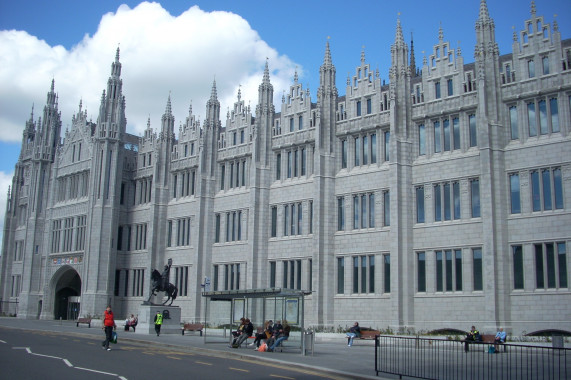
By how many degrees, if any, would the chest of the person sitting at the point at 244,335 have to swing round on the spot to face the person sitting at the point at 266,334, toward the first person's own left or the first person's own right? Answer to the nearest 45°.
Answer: approximately 90° to the first person's own left

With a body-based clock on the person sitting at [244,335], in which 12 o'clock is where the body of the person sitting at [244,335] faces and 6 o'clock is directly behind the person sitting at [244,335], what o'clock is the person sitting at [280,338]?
the person sitting at [280,338] is roughly at 9 o'clock from the person sitting at [244,335].

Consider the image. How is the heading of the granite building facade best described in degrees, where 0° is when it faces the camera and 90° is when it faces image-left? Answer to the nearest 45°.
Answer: approximately 45°

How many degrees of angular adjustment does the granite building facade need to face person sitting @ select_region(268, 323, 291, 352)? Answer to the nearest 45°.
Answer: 0° — it already faces them

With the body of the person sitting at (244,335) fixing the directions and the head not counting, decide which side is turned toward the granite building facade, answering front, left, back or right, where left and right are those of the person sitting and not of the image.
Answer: back

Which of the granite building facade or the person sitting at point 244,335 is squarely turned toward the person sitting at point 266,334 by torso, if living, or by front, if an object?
the granite building facade

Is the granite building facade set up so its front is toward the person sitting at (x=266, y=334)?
yes

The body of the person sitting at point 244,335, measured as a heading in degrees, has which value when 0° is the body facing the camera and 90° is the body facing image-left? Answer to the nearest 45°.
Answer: approximately 45°

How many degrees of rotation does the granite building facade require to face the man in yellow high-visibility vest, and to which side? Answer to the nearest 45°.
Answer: approximately 45° to its right
